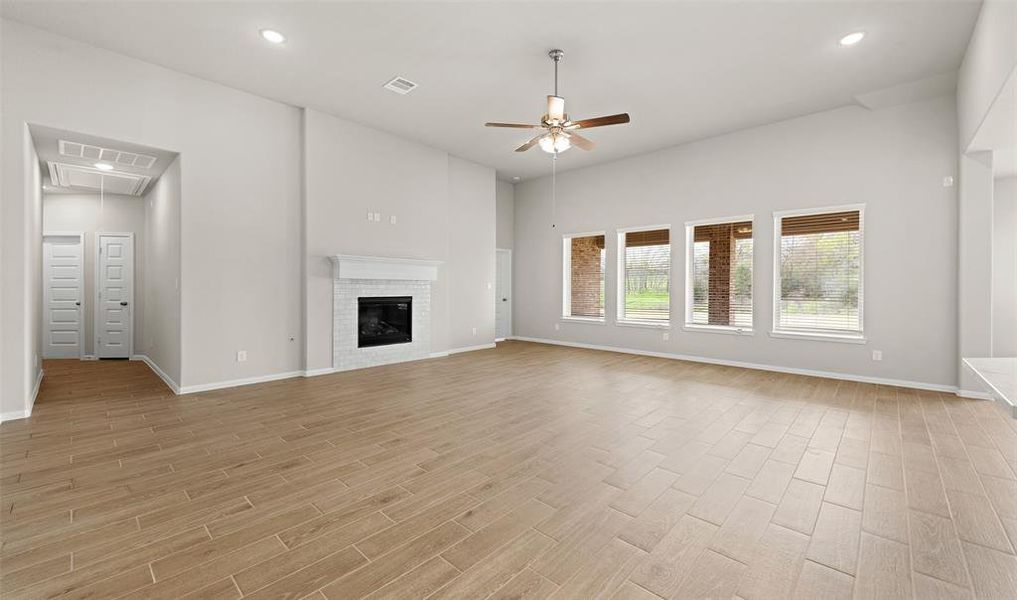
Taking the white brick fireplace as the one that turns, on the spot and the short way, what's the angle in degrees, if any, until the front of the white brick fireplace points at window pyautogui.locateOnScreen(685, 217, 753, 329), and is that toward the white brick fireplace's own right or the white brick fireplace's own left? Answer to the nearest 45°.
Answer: approximately 45° to the white brick fireplace's own left

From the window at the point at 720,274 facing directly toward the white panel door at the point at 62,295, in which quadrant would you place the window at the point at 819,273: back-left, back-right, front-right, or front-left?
back-left

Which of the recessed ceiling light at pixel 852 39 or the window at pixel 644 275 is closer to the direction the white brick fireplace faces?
the recessed ceiling light

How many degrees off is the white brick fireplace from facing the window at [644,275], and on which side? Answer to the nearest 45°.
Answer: approximately 45° to its left

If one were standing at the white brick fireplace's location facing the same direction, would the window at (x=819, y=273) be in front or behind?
in front

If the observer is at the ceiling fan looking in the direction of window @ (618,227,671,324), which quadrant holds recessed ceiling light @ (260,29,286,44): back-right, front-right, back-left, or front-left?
back-left

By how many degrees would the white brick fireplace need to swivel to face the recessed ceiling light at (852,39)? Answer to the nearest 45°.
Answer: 0° — it already faces it

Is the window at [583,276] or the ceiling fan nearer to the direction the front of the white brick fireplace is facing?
the ceiling fan

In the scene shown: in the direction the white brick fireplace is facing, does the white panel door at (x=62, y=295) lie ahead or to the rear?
to the rear

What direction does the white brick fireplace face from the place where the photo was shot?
facing the viewer and to the right of the viewer
